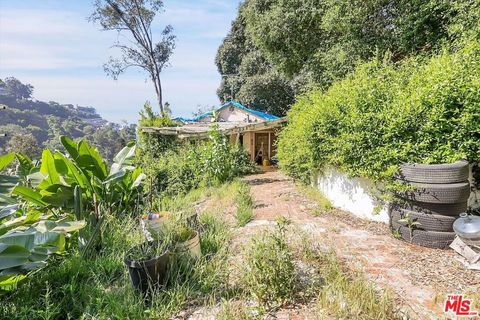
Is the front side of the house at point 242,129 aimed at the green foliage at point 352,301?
yes

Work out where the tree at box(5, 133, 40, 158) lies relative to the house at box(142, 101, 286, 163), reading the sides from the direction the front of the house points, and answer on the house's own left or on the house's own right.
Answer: on the house's own right

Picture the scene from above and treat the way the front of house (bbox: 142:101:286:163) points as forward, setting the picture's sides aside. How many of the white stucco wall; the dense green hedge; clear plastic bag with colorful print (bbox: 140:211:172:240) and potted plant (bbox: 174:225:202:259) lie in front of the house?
4

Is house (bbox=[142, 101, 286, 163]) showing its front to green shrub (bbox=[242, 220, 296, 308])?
yes

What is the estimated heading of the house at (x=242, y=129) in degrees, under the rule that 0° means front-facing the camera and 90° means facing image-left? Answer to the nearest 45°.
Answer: approximately 0°

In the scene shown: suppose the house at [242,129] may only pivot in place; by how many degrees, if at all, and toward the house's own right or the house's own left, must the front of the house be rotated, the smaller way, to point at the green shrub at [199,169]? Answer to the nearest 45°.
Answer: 0° — it already faces it

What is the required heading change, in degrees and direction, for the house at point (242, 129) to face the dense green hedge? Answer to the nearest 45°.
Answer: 0° — it already faces it

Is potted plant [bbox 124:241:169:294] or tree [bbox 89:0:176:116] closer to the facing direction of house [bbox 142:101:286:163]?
the potted plant

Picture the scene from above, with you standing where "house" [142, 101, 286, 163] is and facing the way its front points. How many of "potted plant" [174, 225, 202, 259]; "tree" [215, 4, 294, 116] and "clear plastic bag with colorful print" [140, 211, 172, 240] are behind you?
1

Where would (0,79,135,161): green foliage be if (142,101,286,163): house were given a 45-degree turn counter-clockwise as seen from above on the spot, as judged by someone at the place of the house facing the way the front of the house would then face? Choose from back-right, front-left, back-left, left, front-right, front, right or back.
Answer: back

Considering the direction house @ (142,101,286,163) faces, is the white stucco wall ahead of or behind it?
ahead

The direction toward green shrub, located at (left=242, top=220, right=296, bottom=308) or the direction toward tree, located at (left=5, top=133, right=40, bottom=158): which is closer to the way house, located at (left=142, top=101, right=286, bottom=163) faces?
the green shrub

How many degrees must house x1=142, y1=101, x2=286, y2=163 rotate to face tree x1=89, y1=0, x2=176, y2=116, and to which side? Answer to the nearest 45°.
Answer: approximately 135° to its right

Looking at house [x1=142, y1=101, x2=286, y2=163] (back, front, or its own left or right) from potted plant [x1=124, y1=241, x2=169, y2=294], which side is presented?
front
